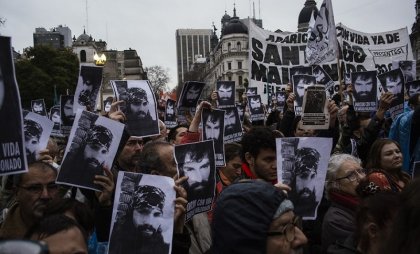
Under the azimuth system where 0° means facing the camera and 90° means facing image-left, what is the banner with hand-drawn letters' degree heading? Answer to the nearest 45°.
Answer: approximately 0°

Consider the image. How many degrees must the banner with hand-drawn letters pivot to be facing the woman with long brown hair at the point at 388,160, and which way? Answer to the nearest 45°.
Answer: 0° — it already faces them

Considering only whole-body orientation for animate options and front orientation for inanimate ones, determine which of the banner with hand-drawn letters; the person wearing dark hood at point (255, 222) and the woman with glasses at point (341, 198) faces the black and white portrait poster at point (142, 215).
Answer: the banner with hand-drawn letters

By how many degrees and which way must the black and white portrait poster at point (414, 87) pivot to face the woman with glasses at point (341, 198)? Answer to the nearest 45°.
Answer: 0° — it already faces them

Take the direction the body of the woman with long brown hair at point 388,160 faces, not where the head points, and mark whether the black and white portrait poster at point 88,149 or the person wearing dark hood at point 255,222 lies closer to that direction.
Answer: the person wearing dark hood

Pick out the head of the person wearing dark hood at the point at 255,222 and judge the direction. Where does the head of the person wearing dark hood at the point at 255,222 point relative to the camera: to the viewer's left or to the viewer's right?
to the viewer's right

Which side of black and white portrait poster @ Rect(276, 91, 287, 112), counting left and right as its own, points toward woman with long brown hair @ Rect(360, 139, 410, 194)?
front

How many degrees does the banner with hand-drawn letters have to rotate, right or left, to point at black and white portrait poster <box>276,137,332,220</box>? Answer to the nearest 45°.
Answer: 0° — it already faces it

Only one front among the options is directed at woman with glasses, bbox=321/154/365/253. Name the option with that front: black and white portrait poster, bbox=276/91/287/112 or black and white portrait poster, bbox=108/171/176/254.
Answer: black and white portrait poster, bbox=276/91/287/112

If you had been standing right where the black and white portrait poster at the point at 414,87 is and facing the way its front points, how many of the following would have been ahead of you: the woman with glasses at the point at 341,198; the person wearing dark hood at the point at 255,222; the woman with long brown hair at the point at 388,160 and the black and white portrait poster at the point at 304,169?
4

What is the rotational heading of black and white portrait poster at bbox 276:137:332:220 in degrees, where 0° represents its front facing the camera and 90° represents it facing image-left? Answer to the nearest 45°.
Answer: approximately 0°
